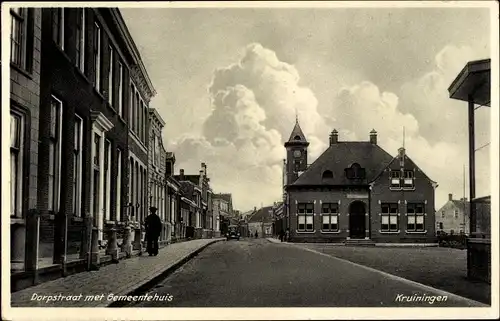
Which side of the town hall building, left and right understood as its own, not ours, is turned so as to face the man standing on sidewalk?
front

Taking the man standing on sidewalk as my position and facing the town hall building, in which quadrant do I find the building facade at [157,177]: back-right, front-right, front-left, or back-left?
front-left

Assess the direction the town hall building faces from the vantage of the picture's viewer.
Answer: facing the viewer
